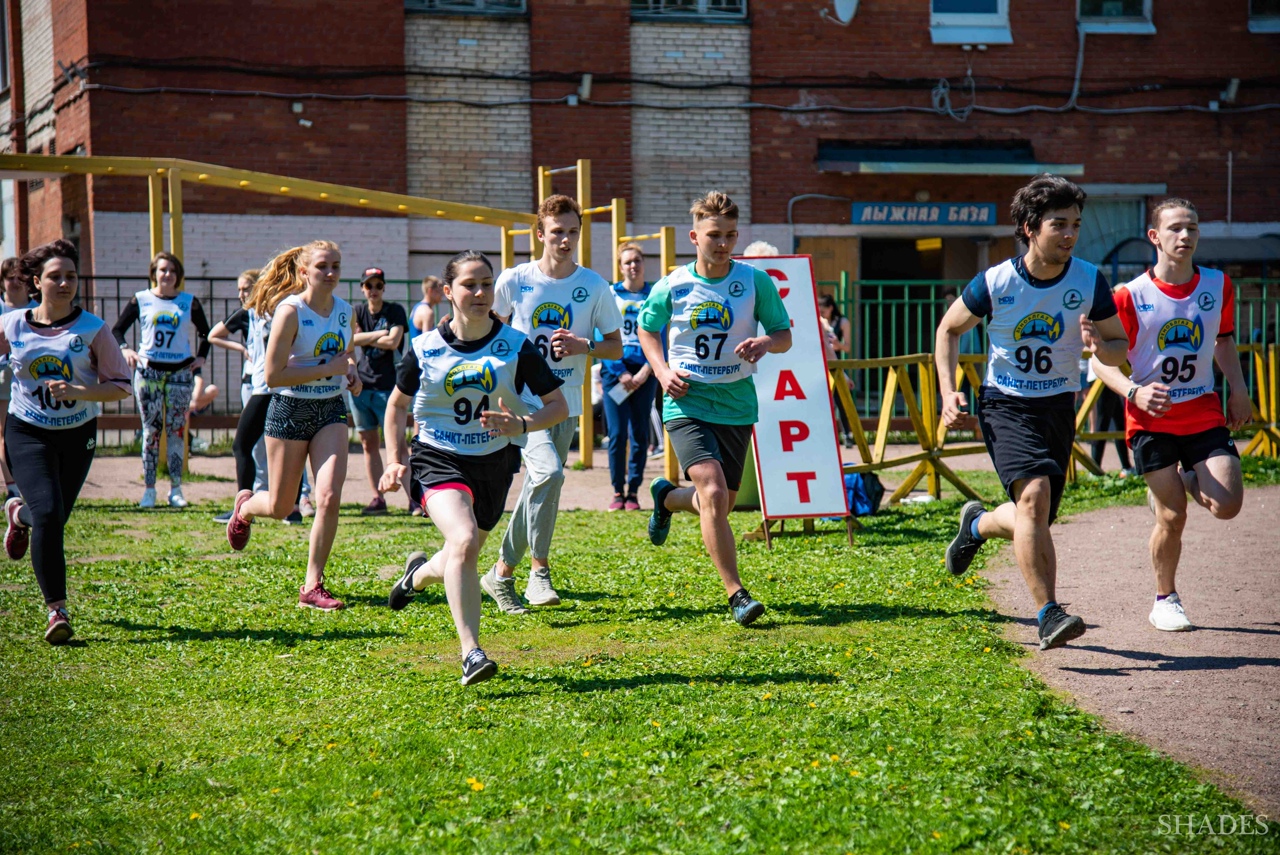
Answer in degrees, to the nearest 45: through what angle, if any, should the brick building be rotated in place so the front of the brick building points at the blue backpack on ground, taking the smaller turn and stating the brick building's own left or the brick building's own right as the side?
0° — it already faces it

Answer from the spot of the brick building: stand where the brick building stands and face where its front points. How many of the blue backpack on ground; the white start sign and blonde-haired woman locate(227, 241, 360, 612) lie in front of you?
3

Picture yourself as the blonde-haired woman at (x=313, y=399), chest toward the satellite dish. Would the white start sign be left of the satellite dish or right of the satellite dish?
right

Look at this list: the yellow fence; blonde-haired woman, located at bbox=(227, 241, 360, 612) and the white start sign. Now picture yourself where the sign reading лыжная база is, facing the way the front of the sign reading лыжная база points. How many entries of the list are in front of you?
3

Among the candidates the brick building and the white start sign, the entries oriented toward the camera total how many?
2

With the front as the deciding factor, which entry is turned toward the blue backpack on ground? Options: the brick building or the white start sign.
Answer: the brick building

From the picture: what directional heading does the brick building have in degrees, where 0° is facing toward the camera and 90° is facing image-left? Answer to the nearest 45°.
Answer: approximately 0°

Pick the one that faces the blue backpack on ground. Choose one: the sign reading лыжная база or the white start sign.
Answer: the sign reading лыжная база

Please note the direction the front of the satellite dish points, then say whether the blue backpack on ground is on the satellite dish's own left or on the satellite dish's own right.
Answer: on the satellite dish's own left

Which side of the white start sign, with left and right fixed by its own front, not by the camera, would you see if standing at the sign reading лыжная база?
back

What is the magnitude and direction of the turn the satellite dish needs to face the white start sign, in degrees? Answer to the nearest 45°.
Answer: approximately 45° to its left

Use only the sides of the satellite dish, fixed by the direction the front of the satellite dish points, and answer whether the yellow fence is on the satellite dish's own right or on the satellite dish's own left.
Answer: on the satellite dish's own left
